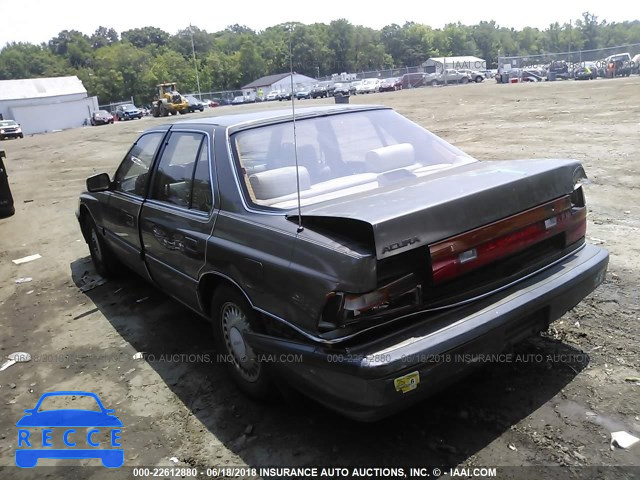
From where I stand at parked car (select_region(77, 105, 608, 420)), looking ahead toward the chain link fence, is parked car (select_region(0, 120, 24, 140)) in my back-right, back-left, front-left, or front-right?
front-left

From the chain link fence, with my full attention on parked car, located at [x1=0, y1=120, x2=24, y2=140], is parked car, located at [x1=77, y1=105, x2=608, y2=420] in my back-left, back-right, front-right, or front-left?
front-left

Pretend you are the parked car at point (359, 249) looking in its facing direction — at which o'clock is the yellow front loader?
The yellow front loader is roughly at 1 o'clock from the parked car.

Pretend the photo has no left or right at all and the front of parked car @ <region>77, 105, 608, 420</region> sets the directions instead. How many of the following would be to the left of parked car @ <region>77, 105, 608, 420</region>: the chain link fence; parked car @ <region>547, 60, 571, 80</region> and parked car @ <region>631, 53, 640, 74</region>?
0

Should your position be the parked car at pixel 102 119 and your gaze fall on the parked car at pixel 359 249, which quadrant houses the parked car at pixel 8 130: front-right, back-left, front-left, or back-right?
front-right

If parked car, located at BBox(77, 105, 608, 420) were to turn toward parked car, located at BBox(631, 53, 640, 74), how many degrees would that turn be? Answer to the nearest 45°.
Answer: approximately 90° to its right

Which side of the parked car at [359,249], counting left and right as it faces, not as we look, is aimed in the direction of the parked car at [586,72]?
right

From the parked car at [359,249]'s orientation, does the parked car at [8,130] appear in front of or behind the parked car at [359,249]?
in front

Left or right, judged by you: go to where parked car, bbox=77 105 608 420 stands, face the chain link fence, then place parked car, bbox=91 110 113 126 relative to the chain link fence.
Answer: left

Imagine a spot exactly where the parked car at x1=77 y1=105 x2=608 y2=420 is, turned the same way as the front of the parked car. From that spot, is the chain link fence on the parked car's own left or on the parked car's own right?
on the parked car's own right

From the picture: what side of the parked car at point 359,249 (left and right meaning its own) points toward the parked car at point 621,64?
right

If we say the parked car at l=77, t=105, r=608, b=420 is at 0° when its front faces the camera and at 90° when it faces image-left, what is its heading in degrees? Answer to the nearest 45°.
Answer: approximately 135°

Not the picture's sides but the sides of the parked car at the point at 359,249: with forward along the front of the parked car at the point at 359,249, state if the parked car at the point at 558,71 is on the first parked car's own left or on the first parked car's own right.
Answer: on the first parked car's own right

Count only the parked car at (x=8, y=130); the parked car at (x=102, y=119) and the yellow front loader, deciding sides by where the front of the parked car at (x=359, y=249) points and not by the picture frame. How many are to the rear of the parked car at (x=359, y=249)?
0
